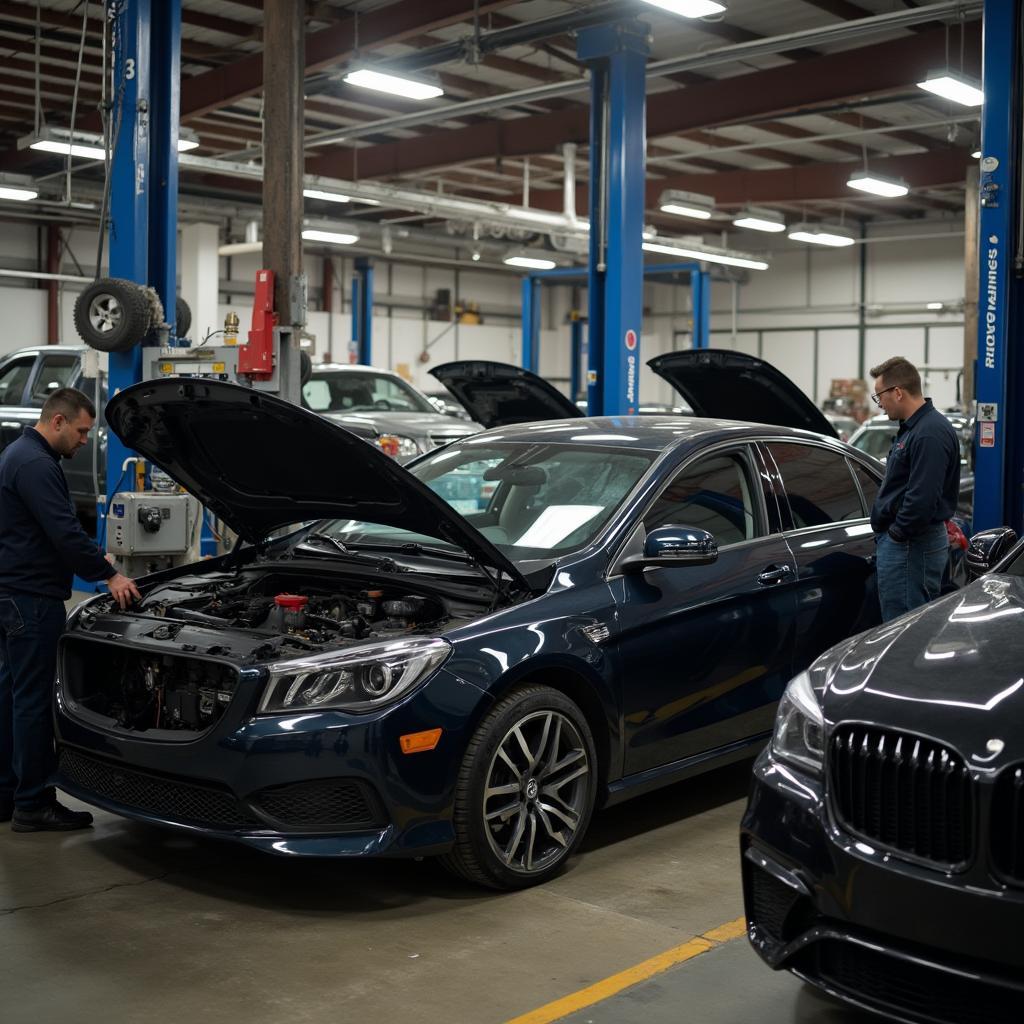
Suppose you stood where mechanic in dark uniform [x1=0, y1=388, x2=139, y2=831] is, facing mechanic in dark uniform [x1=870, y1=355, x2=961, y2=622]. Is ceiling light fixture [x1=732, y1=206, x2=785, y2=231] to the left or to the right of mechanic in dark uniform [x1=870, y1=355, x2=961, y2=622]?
left

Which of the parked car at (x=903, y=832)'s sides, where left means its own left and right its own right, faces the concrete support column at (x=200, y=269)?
right

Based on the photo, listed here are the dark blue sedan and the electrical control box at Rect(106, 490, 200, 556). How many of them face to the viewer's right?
0

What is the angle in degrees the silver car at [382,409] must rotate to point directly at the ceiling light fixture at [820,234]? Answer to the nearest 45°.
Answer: approximately 90° to its left

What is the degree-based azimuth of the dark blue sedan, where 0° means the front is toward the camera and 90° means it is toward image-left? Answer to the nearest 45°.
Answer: approximately 45°

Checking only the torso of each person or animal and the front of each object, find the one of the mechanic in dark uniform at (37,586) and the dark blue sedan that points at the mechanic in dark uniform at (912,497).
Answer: the mechanic in dark uniform at (37,586)

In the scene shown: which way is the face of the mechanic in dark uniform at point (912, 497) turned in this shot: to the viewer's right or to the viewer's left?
to the viewer's left

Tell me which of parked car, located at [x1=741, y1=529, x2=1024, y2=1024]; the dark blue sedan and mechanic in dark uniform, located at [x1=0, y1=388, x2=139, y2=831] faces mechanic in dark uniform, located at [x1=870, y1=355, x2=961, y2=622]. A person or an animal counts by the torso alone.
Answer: mechanic in dark uniform, located at [x1=0, y1=388, x2=139, y2=831]

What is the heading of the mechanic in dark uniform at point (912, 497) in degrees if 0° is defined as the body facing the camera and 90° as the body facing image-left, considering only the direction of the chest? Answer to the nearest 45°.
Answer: approximately 90°

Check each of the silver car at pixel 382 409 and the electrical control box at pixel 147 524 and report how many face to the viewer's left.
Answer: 0

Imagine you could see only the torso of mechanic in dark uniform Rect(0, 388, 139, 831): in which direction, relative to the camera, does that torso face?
to the viewer's right

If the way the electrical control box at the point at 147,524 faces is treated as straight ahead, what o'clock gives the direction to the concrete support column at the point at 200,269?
The concrete support column is roughly at 6 o'clock from the electrical control box.

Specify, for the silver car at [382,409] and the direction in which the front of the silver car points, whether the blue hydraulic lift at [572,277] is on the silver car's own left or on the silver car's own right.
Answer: on the silver car's own left
